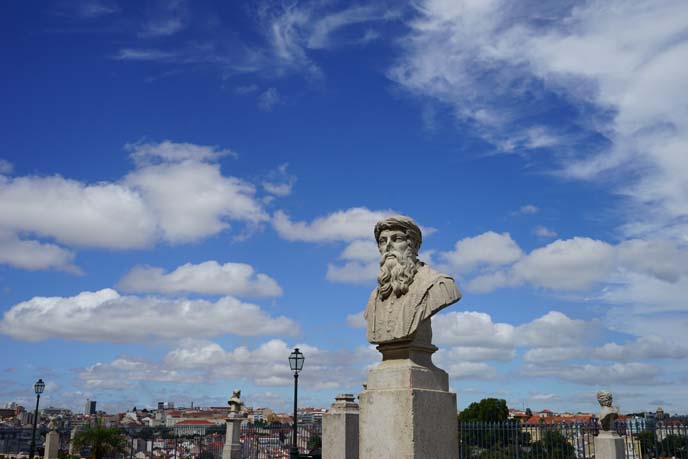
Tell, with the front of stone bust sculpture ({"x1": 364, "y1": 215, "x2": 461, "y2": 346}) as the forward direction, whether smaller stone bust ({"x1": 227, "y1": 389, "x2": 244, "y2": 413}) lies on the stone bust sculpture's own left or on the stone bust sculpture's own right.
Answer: on the stone bust sculpture's own right

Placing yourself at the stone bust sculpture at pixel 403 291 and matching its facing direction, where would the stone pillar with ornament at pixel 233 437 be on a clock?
The stone pillar with ornament is roughly at 4 o'clock from the stone bust sculpture.

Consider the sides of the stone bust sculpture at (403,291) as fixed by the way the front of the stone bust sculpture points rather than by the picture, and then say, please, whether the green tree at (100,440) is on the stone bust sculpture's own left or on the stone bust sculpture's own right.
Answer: on the stone bust sculpture's own right

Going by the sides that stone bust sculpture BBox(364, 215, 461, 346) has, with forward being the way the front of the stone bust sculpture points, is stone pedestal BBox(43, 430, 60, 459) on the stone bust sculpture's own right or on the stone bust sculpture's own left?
on the stone bust sculpture's own right

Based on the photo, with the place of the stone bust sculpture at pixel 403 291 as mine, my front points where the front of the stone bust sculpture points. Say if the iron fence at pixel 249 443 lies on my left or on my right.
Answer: on my right

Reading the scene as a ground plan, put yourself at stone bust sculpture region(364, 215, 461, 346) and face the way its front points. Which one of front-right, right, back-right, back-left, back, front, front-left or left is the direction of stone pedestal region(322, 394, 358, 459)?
back-right

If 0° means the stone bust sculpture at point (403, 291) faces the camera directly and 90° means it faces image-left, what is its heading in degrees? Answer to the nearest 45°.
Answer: approximately 45°
